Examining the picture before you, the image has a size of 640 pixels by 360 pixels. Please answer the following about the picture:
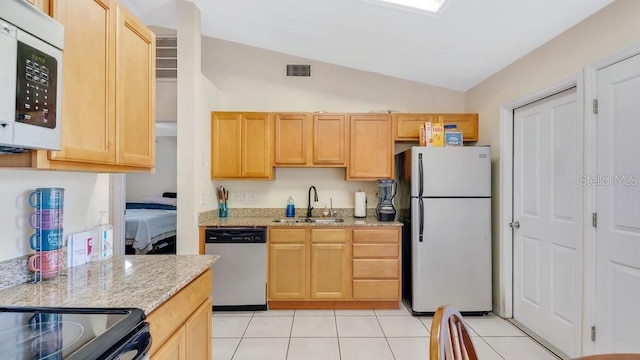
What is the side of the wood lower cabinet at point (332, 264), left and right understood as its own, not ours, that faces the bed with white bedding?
right

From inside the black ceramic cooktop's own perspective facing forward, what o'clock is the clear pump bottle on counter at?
The clear pump bottle on counter is roughly at 8 o'clock from the black ceramic cooktop.

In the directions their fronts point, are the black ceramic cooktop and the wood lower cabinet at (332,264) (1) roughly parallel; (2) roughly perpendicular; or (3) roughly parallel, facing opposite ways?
roughly perpendicular

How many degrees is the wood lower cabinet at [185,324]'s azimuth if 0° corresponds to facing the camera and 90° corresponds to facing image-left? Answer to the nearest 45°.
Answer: approximately 315°

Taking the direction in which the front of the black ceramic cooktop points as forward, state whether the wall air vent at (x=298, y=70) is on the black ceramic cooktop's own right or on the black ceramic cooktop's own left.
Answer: on the black ceramic cooktop's own left
